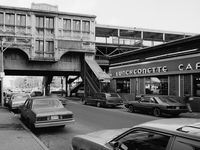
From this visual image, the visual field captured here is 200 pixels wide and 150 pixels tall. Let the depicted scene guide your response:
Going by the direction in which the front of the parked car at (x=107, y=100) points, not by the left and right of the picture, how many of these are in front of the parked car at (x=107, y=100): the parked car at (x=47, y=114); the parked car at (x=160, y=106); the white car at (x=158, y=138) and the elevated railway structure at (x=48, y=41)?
1

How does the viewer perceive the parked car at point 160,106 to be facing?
facing away from the viewer and to the left of the viewer

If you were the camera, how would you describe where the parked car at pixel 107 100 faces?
facing away from the viewer and to the left of the viewer

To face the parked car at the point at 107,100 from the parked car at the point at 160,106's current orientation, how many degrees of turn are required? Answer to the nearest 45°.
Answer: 0° — it already faces it

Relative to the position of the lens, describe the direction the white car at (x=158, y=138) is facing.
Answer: facing away from the viewer and to the left of the viewer

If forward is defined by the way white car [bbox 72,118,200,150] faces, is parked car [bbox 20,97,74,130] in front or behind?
in front

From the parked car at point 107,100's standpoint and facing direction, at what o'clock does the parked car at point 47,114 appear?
the parked car at point 47,114 is roughly at 8 o'clock from the parked car at point 107,100.

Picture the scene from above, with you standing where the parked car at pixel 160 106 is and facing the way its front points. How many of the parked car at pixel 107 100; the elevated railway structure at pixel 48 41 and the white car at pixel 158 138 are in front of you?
2

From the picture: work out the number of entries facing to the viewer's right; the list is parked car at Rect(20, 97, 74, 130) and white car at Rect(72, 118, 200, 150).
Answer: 0

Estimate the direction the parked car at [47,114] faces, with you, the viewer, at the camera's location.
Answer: facing away from the viewer and to the left of the viewer

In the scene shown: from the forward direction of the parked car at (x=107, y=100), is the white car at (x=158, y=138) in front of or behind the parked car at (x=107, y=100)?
behind

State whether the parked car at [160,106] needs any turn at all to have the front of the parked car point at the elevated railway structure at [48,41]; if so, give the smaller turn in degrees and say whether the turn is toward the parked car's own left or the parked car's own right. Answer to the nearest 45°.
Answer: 0° — it already faces it

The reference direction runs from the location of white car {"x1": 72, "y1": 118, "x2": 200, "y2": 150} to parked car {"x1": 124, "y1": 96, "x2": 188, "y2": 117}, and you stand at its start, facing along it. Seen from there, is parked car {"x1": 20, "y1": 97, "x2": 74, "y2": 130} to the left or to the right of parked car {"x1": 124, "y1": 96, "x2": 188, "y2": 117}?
left

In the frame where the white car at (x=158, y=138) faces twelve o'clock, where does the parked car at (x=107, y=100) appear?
The parked car is roughly at 1 o'clock from the white car.

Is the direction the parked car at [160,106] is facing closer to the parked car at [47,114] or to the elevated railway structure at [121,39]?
the elevated railway structure

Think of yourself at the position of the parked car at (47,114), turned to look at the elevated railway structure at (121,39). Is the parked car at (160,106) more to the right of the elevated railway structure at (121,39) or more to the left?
right
